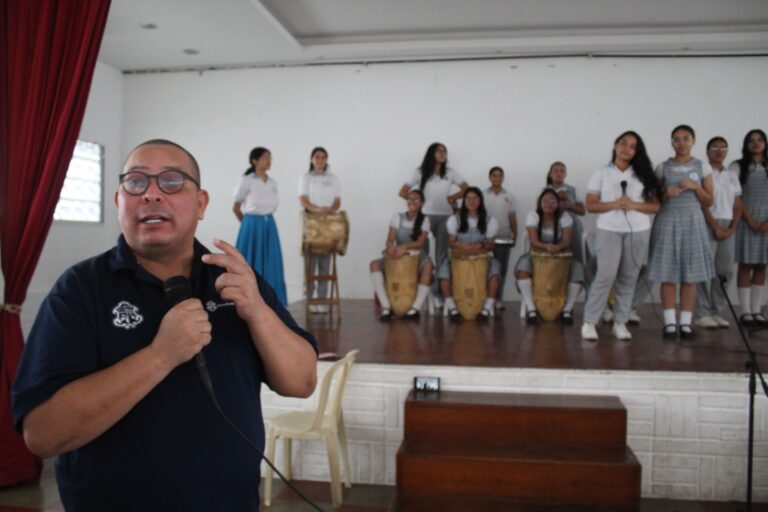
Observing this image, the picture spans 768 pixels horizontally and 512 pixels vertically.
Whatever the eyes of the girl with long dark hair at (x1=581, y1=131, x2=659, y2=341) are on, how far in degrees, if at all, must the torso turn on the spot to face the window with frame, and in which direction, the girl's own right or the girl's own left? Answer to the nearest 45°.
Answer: approximately 90° to the girl's own right

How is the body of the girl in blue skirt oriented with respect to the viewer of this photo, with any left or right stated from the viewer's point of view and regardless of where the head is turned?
facing the viewer and to the right of the viewer

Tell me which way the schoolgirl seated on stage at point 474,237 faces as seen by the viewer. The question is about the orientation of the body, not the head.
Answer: toward the camera

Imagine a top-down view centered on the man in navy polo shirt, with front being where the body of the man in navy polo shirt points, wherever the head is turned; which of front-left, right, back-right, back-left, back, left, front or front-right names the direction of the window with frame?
back

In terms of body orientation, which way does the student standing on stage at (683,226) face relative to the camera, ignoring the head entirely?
toward the camera

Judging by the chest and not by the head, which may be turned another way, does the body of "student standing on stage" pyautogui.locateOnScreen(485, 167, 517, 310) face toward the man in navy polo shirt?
yes

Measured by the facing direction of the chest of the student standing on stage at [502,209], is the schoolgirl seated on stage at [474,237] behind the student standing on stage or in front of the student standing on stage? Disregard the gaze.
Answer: in front

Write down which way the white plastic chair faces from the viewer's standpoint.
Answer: facing to the left of the viewer

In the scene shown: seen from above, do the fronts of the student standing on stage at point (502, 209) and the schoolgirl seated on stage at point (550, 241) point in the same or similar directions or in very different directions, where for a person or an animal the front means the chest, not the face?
same or similar directions

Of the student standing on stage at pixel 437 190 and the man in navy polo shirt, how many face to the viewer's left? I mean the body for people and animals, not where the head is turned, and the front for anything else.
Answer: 0

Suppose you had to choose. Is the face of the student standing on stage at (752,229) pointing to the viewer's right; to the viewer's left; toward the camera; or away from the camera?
toward the camera

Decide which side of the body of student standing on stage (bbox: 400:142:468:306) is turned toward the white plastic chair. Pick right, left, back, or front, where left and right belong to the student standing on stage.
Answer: front

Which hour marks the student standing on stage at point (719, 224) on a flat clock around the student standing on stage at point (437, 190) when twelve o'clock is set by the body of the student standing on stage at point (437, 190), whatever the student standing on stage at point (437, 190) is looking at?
the student standing on stage at point (719, 224) is roughly at 10 o'clock from the student standing on stage at point (437, 190).

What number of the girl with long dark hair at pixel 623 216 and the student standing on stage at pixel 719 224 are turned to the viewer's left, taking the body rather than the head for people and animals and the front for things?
0

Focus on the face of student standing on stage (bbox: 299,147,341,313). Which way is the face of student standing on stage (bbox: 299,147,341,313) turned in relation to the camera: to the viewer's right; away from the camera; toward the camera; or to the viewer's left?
toward the camera

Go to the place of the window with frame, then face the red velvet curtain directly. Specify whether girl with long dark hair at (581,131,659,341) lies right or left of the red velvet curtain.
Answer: left
